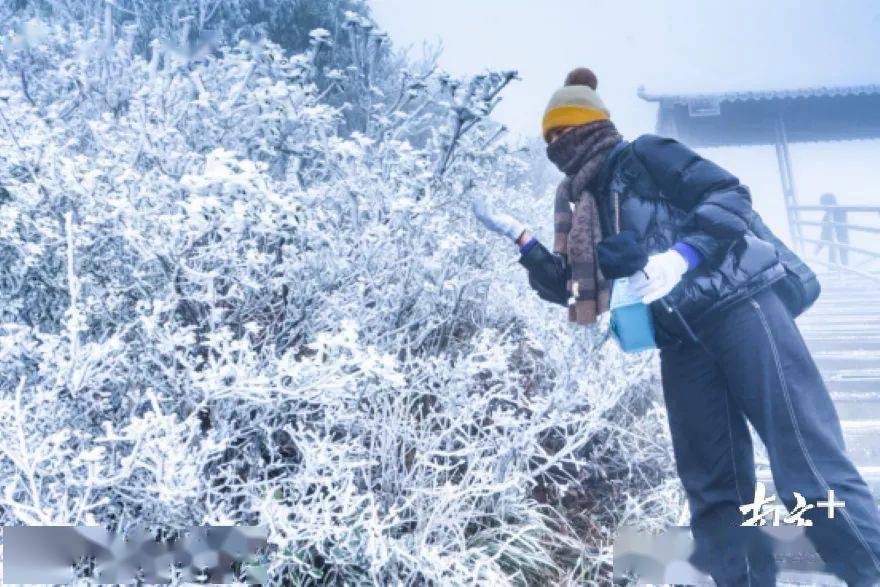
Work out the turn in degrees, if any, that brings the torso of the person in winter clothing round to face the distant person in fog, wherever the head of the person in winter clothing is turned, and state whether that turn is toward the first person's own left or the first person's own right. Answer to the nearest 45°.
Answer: approximately 135° to the first person's own right

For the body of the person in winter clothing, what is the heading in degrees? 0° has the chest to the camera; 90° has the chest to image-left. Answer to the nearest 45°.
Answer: approximately 45°
